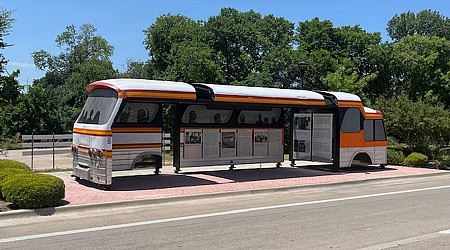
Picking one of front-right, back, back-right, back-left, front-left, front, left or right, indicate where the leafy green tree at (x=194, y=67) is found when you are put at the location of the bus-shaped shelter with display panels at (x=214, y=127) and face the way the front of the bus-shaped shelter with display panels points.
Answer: back-right

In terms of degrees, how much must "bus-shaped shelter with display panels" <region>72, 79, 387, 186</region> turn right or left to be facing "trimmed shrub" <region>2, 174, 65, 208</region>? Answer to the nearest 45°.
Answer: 0° — it already faces it

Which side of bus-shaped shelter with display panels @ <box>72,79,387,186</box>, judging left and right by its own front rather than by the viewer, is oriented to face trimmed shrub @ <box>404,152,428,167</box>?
back

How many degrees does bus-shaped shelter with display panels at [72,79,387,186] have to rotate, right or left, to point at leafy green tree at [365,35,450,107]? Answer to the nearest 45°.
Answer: approximately 180°

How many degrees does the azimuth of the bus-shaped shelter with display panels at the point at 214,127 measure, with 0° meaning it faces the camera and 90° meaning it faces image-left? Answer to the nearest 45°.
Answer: approximately 45°

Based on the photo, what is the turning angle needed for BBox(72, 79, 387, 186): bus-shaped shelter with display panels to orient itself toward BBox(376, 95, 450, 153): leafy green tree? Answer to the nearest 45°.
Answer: approximately 180°

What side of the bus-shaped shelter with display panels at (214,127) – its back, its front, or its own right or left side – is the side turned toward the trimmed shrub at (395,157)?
back

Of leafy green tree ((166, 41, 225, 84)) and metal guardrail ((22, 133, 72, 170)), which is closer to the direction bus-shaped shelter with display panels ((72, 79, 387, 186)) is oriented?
the metal guardrail

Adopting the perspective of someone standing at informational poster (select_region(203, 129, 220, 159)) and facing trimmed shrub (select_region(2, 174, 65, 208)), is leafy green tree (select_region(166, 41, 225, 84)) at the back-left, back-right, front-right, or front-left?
back-right

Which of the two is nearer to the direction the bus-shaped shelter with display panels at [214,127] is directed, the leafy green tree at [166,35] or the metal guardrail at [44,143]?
the metal guardrail
